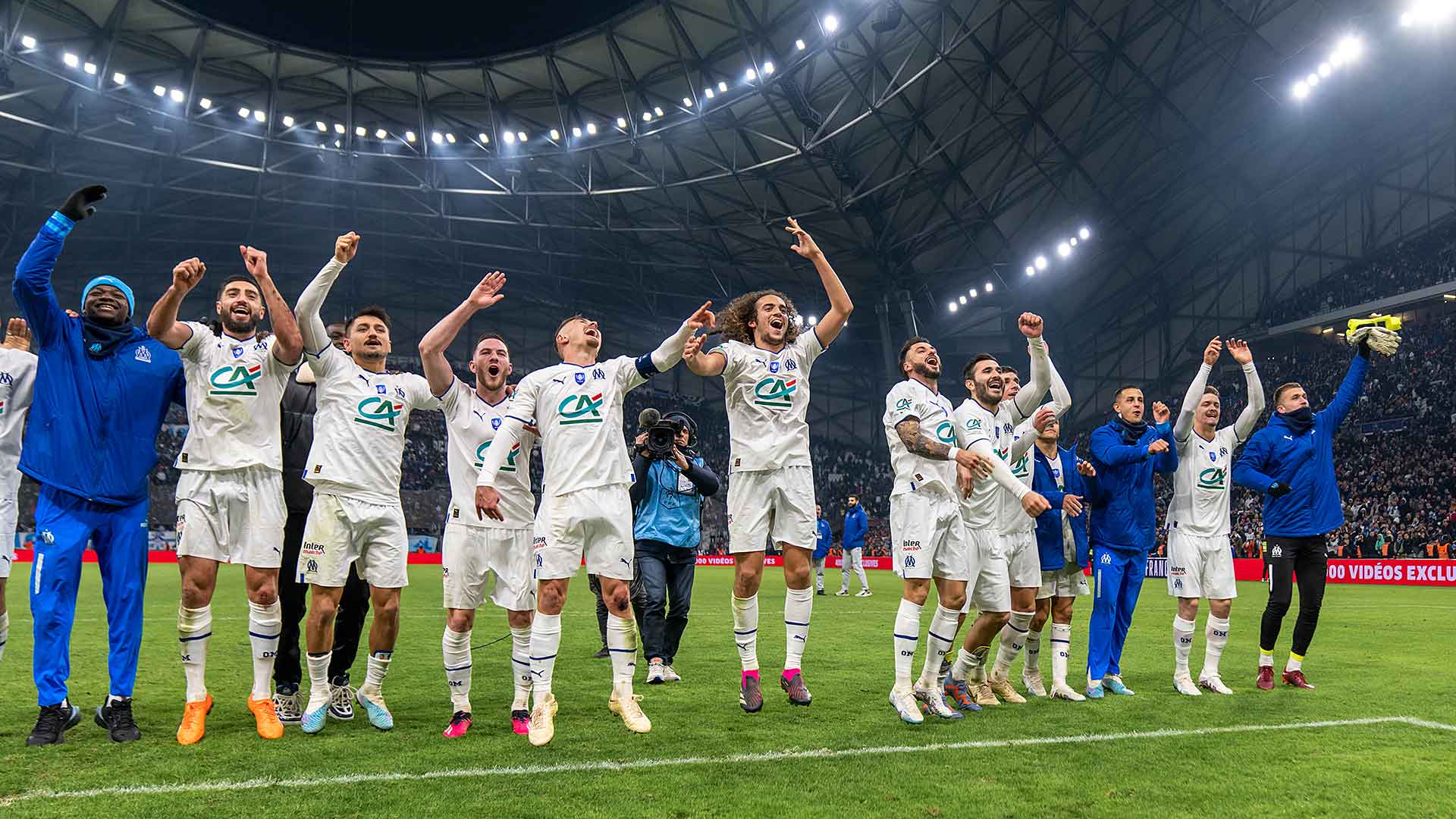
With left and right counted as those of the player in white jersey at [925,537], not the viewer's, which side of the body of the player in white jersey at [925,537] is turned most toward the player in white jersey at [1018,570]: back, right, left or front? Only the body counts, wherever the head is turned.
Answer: left

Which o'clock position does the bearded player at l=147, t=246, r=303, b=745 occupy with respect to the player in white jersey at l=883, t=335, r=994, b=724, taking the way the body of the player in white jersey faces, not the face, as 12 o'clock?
The bearded player is roughly at 4 o'clock from the player in white jersey.

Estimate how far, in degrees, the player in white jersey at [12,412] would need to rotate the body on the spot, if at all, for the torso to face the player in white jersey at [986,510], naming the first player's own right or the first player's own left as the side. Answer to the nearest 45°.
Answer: approximately 45° to the first player's own left

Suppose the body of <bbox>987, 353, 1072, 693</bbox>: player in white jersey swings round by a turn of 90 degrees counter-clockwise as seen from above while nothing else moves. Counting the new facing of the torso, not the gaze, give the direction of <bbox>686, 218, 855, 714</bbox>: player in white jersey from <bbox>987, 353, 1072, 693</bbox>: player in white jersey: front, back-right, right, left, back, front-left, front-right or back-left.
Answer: back

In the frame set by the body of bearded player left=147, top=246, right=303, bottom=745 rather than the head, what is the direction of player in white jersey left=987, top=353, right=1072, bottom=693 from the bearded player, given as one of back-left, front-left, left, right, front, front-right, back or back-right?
left

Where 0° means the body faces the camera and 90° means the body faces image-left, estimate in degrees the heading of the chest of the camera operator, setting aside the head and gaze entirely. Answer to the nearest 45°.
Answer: approximately 0°

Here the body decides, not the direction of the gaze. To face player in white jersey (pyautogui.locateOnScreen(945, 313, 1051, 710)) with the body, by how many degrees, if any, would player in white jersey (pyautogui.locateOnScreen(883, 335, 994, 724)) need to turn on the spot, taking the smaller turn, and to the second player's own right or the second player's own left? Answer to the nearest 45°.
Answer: approximately 90° to the second player's own left

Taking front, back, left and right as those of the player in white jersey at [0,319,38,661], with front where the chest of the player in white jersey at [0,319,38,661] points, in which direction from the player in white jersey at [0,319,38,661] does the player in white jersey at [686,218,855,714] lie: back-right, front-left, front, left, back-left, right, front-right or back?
front-left

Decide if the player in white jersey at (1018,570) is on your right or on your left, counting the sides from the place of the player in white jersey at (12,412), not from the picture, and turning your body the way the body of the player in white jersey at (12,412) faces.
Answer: on your left

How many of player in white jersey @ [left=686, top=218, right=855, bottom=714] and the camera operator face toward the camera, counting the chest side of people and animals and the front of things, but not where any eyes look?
2
